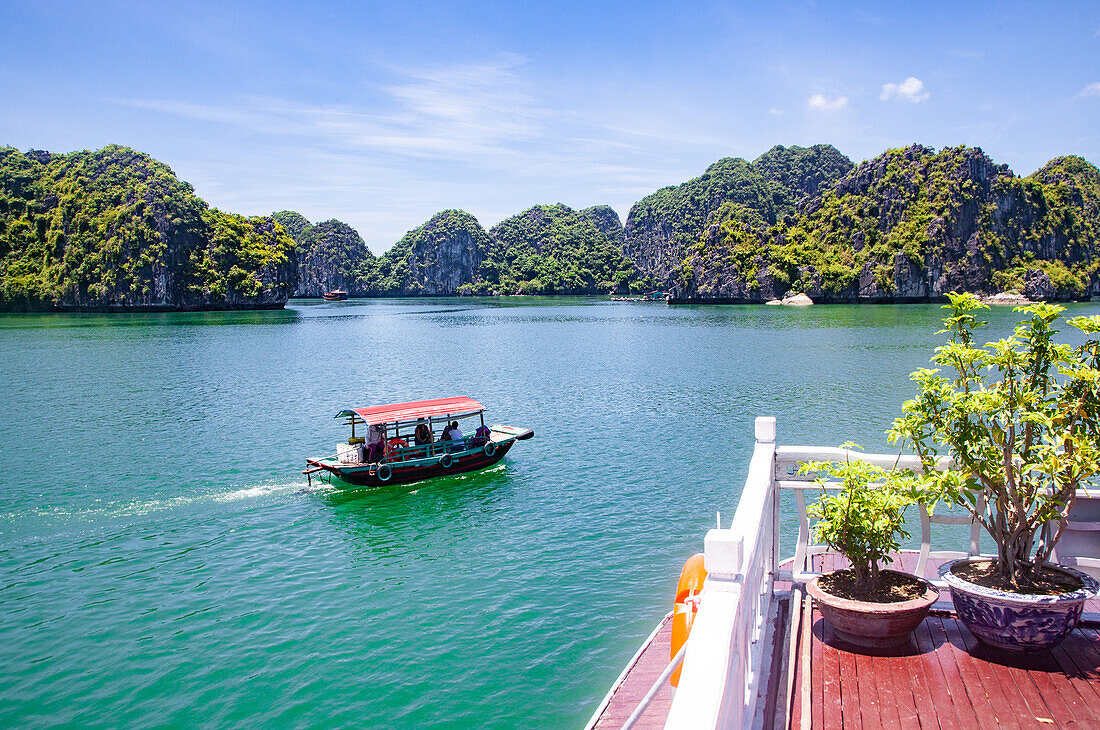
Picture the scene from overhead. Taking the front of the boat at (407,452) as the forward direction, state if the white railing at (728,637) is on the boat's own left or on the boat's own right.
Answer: on the boat's own right

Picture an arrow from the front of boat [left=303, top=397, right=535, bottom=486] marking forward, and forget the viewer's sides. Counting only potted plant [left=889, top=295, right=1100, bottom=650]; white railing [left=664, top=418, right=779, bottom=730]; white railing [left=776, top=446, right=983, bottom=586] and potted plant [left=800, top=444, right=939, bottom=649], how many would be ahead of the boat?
0

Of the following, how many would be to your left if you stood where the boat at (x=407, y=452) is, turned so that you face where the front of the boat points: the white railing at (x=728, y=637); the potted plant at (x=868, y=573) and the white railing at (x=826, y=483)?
0

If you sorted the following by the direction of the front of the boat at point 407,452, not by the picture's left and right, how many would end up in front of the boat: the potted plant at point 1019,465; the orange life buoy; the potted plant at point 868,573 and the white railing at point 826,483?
0

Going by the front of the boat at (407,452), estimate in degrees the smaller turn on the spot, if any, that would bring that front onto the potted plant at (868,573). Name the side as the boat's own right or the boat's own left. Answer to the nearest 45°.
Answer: approximately 135° to the boat's own right

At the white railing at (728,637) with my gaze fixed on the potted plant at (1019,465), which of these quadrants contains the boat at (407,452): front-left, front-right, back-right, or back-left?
front-left

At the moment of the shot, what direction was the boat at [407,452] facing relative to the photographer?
facing away from the viewer and to the right of the viewer

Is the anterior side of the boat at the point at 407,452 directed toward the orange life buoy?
no

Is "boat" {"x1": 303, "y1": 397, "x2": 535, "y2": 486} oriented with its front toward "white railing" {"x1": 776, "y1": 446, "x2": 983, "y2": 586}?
no

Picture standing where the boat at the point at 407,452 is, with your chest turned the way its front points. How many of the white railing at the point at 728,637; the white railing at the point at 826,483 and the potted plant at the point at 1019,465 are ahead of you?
0

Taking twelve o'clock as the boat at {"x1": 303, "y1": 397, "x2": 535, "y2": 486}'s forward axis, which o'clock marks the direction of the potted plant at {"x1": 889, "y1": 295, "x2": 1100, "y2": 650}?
The potted plant is roughly at 4 o'clock from the boat.

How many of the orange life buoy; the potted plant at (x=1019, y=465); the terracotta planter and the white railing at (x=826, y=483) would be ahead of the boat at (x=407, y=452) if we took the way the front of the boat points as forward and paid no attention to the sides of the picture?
0
